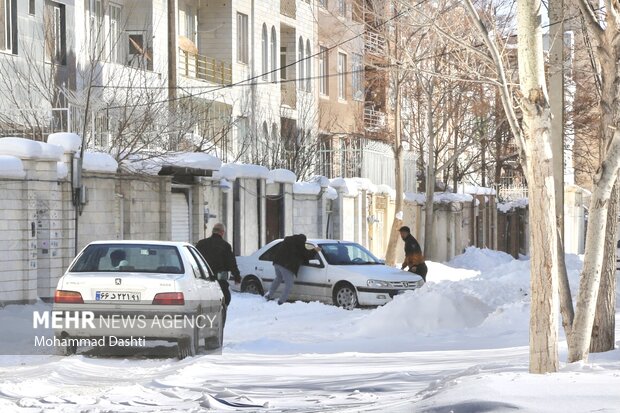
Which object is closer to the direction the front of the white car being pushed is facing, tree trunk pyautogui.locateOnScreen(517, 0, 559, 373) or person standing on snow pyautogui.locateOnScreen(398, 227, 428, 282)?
the tree trunk

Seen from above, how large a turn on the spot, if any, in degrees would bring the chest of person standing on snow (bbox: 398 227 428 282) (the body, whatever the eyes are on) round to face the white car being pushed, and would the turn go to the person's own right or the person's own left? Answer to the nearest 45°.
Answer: approximately 45° to the person's own left

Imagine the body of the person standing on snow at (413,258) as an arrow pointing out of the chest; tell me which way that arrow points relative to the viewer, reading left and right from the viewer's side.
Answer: facing to the left of the viewer

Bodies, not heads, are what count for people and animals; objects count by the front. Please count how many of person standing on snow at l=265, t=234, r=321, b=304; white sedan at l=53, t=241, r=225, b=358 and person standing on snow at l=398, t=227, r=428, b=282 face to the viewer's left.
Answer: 1

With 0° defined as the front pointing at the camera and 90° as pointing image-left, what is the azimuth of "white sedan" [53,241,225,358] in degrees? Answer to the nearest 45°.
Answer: approximately 180°

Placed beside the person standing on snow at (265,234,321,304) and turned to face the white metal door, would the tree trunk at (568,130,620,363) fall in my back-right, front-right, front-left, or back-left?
back-left

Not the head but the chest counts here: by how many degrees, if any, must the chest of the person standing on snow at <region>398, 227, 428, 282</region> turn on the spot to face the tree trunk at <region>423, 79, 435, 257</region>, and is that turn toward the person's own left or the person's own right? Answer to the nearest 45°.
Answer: approximately 90° to the person's own right

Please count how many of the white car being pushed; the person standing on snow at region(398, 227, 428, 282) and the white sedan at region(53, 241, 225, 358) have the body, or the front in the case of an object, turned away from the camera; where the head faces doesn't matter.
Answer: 1

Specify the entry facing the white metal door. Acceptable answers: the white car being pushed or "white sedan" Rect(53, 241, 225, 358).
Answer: the white sedan

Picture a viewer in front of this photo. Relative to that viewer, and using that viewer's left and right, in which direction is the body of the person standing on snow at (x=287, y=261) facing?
facing away from the viewer and to the right of the viewer
